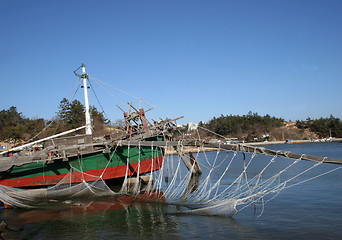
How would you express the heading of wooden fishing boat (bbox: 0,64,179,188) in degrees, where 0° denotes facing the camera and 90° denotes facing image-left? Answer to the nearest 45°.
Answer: approximately 270°
